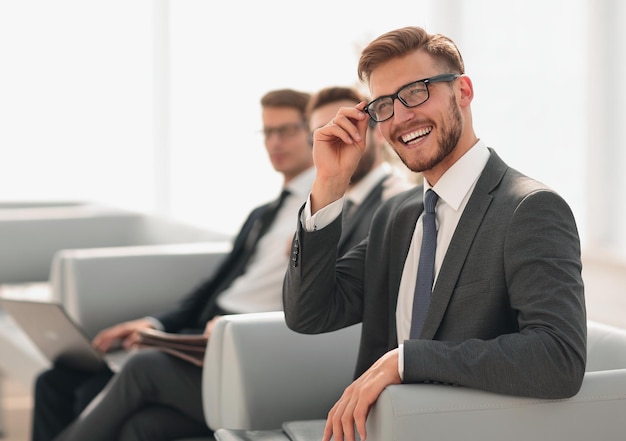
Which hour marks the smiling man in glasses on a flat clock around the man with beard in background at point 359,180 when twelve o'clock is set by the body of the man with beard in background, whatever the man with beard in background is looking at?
The smiling man in glasses is roughly at 10 o'clock from the man with beard in background.

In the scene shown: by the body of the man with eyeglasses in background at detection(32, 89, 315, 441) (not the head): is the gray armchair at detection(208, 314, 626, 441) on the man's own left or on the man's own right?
on the man's own left

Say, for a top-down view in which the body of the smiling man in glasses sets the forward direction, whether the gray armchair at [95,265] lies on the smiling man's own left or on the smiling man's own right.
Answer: on the smiling man's own right

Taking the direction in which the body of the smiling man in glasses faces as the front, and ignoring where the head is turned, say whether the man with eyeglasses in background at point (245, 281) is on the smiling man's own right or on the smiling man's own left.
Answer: on the smiling man's own right

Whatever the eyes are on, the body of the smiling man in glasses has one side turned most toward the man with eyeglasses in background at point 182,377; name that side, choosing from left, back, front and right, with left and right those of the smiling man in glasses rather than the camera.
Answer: right

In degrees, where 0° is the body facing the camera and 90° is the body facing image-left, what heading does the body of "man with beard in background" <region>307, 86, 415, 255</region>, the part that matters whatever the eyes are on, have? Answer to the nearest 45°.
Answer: approximately 45°

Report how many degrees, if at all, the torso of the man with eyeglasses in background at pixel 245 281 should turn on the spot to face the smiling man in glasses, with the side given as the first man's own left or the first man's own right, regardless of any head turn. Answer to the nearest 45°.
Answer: approximately 45° to the first man's own left

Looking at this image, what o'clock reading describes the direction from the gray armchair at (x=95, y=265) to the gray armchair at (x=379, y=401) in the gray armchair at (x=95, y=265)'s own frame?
the gray armchair at (x=379, y=401) is roughly at 10 o'clock from the gray armchair at (x=95, y=265).
